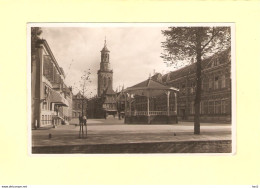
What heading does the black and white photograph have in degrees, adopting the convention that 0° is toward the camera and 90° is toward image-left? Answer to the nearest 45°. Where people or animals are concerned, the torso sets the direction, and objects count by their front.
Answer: approximately 0°
